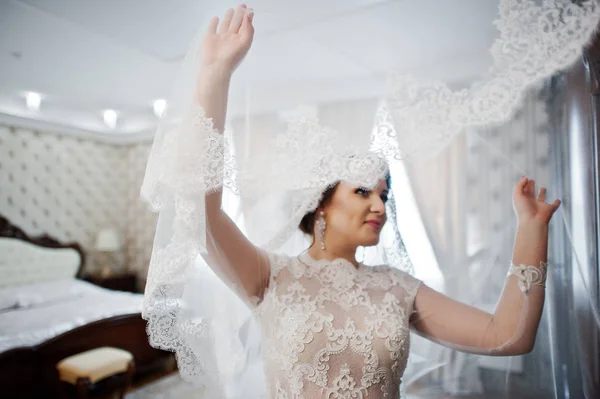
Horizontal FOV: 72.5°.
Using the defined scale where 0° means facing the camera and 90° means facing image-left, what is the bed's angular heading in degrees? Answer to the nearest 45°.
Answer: approximately 315°

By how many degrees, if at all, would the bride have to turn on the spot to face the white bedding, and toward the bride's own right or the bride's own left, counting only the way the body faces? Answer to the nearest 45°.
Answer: approximately 135° to the bride's own right

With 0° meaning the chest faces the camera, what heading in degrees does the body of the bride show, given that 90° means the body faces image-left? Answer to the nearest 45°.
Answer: approximately 0°

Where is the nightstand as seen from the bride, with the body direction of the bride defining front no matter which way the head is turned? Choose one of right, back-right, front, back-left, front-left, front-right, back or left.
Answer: back-right

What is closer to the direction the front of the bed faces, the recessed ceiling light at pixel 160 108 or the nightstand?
the recessed ceiling light

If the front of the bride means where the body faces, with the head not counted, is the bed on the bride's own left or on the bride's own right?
on the bride's own right
